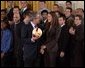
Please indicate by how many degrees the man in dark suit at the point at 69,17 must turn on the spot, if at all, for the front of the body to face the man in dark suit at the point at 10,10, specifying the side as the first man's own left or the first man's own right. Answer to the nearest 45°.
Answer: approximately 45° to the first man's own right

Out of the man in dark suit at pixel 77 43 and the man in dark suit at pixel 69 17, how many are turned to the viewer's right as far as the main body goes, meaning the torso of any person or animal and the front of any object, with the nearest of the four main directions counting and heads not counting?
0

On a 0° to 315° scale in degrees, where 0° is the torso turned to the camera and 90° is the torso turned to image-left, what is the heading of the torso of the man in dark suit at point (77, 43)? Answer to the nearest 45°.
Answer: approximately 45°

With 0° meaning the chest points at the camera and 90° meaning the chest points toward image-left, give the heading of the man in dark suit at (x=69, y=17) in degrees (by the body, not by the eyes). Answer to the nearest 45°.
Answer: approximately 45°

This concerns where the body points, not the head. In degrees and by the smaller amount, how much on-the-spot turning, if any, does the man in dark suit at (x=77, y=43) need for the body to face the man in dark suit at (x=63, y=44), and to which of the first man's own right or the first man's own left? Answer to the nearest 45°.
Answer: approximately 45° to the first man's own right

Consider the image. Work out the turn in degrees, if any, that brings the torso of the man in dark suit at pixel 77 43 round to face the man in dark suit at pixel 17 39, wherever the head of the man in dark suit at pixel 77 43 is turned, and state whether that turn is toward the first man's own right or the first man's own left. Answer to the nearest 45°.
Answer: approximately 45° to the first man's own right

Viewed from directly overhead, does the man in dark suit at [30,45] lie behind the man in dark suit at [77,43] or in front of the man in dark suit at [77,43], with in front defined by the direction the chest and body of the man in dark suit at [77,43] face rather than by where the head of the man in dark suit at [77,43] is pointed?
in front
